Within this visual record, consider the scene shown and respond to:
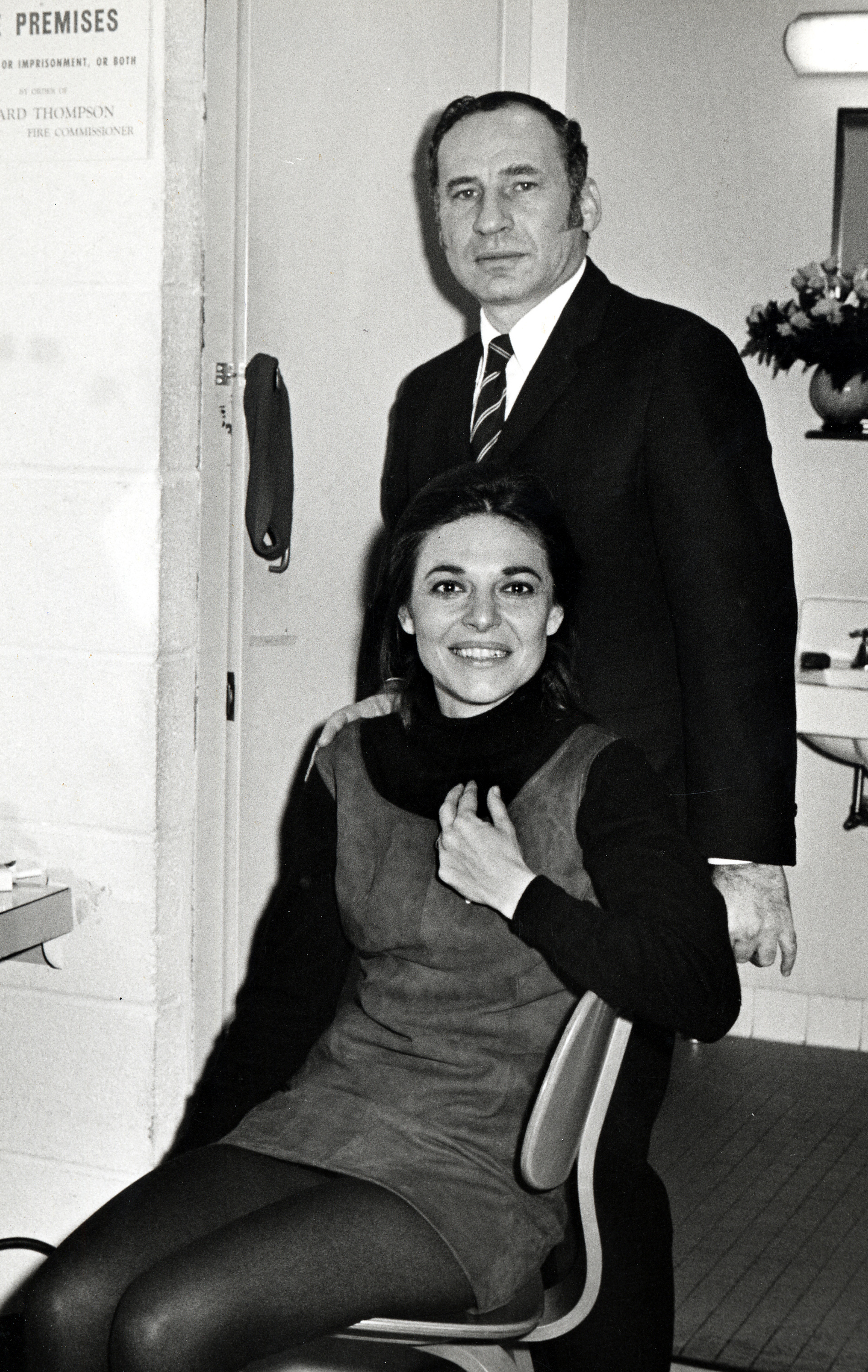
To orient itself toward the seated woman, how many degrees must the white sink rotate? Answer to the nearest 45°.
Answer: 0° — it already faces them

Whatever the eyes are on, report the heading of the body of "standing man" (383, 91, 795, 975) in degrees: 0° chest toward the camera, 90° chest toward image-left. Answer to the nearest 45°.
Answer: approximately 45°

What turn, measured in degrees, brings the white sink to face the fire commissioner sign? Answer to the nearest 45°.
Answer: approximately 45° to its right

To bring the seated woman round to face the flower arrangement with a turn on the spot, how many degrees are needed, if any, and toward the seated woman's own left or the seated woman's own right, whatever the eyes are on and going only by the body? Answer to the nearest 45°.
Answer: approximately 180°
